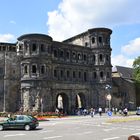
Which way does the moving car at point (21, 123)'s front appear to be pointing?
to the viewer's left
